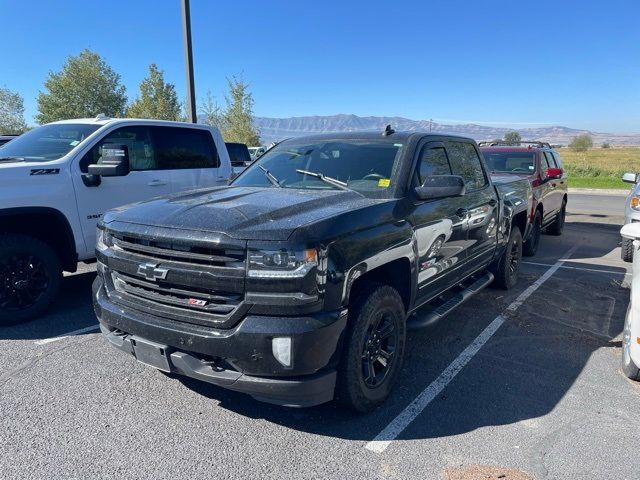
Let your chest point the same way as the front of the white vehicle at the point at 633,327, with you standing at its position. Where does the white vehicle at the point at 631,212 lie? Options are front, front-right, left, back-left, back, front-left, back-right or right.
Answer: back-right

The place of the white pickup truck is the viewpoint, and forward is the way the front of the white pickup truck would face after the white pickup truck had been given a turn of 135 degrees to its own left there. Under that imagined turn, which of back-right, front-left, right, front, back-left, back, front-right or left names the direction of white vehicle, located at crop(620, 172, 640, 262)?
front

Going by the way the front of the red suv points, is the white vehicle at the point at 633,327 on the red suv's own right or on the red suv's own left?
on the red suv's own left

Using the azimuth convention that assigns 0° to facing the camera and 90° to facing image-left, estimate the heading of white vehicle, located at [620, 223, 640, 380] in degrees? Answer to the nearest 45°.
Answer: approximately 45°

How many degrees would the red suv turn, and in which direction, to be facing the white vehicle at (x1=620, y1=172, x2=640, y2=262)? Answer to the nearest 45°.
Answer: approximately 90° to its left

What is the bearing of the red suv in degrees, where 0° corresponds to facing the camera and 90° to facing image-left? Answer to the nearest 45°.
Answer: approximately 45°

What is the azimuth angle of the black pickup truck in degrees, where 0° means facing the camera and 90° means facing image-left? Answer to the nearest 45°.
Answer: approximately 45°

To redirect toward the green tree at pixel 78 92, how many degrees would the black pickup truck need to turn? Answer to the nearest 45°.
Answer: approximately 90° to its right
